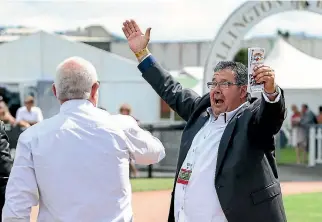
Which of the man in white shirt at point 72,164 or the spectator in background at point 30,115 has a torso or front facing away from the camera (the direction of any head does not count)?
the man in white shirt

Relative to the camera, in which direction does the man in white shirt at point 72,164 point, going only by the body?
away from the camera

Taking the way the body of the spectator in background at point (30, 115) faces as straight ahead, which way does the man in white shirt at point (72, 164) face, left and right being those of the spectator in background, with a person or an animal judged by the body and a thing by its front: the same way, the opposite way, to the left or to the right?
the opposite way

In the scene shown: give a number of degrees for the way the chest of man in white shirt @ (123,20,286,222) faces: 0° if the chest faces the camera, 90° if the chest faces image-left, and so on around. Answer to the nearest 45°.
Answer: approximately 45°

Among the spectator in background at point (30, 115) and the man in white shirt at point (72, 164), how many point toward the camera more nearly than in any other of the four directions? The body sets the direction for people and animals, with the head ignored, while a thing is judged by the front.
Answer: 1

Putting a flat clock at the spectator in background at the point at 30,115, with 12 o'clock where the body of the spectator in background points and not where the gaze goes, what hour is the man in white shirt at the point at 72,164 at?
The man in white shirt is roughly at 12 o'clock from the spectator in background.

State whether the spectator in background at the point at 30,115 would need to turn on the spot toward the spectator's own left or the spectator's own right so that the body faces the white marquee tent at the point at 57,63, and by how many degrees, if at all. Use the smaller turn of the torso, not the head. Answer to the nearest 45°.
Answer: approximately 180°

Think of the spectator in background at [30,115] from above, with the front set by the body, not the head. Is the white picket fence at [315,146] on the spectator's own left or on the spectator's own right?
on the spectator's own left

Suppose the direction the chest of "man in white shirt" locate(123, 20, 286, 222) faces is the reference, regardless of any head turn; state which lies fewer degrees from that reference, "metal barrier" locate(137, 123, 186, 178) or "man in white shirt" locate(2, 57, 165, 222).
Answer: the man in white shirt

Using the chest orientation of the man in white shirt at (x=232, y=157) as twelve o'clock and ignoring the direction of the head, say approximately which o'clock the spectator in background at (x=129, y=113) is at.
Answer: The spectator in background is roughly at 4 o'clock from the man in white shirt.

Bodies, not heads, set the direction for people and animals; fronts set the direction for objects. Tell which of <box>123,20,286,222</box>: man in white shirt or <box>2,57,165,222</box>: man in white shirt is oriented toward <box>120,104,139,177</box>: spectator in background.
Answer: <box>2,57,165,222</box>: man in white shirt
